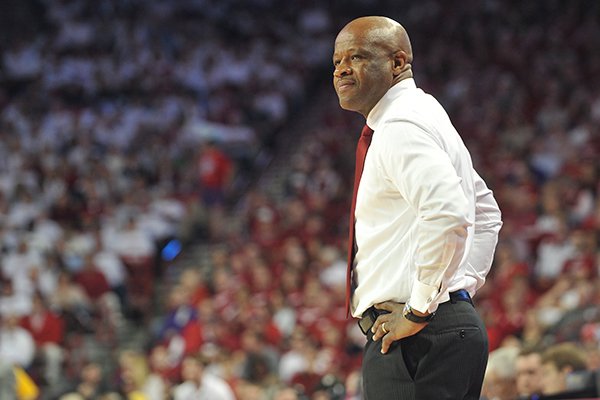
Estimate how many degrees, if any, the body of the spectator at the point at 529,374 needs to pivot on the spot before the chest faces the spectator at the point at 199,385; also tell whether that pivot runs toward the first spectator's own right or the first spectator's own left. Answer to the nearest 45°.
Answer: approximately 90° to the first spectator's own right

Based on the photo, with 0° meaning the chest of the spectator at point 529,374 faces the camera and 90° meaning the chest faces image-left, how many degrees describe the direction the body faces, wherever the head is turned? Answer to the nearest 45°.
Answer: approximately 45°

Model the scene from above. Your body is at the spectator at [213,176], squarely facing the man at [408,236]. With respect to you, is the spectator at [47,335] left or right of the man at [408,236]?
right

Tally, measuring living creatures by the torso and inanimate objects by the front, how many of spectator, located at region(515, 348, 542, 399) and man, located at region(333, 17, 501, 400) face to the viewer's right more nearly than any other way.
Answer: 0

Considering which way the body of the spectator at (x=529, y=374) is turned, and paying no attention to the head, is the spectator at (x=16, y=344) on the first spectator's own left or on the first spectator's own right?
on the first spectator's own right

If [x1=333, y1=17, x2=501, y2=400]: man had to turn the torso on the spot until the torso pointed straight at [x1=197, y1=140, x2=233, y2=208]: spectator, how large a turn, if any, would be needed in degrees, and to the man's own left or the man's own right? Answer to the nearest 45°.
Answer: approximately 90° to the man's own right

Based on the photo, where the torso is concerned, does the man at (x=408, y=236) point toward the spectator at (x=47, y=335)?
no

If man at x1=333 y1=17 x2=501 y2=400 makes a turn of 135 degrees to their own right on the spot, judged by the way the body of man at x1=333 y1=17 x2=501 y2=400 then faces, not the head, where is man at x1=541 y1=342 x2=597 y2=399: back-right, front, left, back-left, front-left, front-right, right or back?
front-left

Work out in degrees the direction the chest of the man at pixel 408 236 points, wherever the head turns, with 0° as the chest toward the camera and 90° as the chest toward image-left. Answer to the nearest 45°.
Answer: approximately 90°

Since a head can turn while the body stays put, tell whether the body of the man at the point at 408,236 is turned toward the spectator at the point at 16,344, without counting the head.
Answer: no
